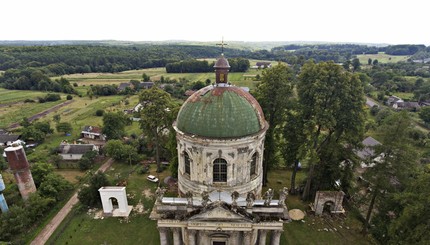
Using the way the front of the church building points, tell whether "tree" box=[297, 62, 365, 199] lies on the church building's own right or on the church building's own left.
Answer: on the church building's own left

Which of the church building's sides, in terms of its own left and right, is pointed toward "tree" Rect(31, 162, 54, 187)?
right

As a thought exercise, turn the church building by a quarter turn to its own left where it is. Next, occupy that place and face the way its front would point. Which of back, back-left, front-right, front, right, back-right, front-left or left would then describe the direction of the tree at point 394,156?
front

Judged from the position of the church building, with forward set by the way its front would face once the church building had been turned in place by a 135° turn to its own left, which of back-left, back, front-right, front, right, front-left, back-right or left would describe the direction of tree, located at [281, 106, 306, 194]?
front

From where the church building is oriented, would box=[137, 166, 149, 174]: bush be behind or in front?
behind

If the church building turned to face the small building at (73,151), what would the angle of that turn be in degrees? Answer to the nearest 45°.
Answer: approximately 135° to its right

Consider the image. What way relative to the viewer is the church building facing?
toward the camera

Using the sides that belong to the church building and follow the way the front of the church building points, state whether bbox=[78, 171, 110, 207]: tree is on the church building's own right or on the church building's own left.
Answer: on the church building's own right

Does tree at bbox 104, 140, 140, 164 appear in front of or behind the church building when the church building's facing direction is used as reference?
behind
